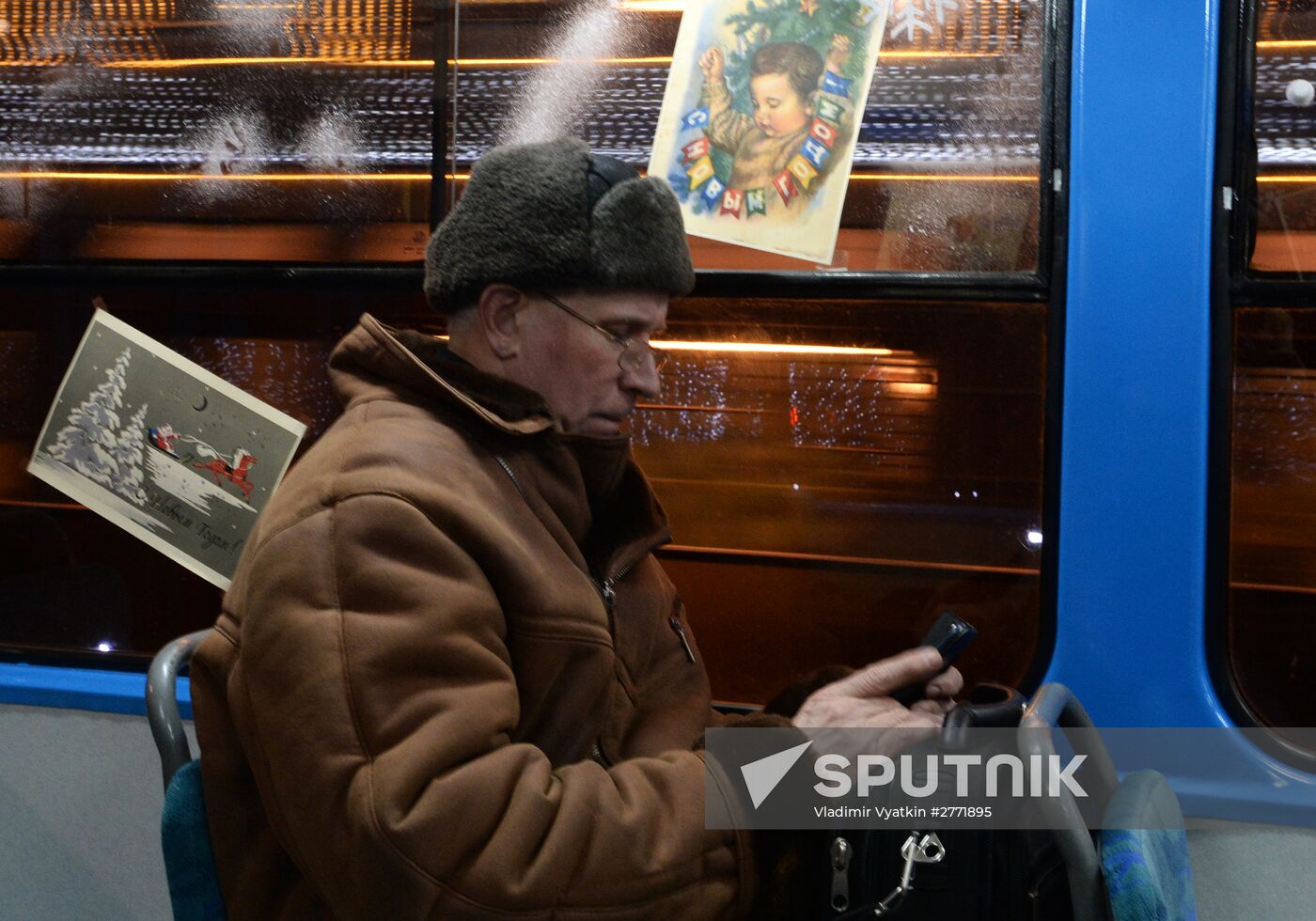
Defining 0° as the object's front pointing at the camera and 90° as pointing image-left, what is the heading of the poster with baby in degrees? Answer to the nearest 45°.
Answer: approximately 0°

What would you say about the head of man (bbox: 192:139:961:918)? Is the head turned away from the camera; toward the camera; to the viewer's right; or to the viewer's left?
to the viewer's right

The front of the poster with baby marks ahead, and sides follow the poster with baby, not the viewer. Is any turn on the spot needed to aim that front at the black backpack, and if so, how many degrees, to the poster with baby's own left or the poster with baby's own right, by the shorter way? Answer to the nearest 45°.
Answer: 0° — it already faces it
